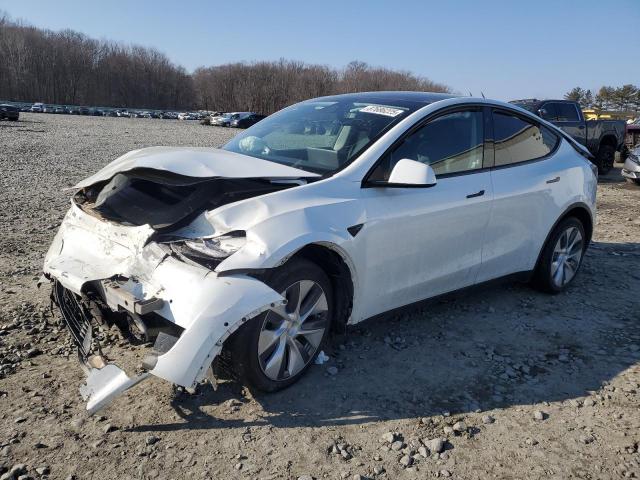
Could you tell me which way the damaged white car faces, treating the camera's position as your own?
facing the viewer and to the left of the viewer

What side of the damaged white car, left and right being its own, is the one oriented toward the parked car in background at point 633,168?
back

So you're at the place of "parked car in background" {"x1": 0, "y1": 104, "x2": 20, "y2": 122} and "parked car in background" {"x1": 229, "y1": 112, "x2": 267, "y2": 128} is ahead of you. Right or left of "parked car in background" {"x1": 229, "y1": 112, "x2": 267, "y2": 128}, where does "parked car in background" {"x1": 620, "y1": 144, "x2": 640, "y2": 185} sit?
right

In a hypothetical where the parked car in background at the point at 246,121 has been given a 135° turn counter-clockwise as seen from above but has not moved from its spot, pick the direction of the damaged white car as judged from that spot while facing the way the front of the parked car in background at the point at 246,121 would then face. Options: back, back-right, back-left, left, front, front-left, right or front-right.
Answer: right

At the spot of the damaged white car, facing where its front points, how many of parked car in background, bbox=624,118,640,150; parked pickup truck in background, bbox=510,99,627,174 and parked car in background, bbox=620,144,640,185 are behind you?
3

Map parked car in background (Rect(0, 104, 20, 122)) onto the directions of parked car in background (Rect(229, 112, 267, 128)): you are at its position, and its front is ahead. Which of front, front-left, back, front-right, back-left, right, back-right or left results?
front-right

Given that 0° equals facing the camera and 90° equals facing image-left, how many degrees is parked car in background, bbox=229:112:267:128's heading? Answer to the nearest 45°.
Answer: approximately 45°
